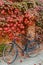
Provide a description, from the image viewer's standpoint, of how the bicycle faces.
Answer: facing the viewer and to the left of the viewer
